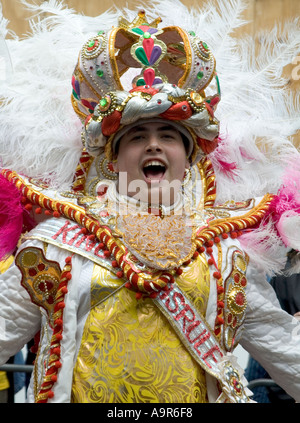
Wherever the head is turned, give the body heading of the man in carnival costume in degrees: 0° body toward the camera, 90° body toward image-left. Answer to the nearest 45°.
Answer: approximately 0°

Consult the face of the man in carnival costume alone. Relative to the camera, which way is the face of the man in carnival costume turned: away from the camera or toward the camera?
toward the camera
